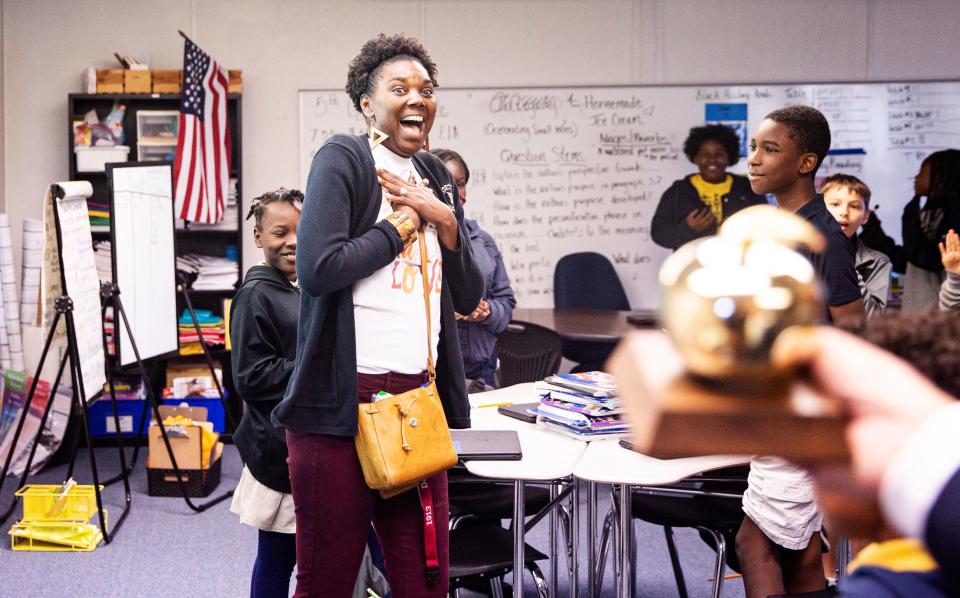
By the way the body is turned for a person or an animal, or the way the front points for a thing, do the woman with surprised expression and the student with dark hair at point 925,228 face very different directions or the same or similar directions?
very different directions

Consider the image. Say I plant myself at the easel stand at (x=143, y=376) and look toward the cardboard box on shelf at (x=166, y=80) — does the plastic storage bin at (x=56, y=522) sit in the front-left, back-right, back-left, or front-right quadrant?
back-left

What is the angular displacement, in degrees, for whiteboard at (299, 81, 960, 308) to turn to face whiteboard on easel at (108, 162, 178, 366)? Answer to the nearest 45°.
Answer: approximately 45° to its right
